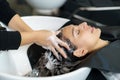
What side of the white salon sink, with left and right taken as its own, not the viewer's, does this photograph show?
right
